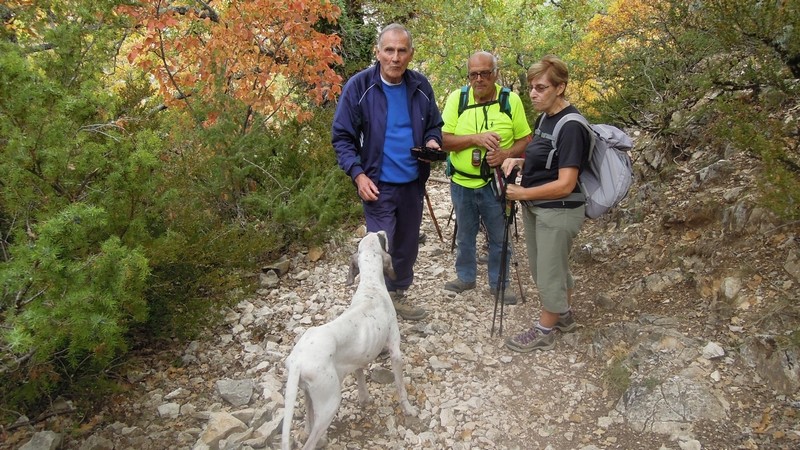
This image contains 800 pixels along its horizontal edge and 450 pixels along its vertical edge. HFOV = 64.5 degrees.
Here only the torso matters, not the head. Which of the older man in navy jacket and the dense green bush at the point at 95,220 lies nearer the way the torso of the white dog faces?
the older man in navy jacket

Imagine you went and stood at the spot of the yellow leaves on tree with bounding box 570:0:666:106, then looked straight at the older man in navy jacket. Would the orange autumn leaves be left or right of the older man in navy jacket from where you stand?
right

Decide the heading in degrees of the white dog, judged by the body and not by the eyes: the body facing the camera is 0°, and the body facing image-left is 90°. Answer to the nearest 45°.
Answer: approximately 225°

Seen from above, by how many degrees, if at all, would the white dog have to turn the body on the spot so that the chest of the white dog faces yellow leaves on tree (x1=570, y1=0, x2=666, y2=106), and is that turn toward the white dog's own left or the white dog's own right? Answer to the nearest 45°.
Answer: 0° — it already faces it

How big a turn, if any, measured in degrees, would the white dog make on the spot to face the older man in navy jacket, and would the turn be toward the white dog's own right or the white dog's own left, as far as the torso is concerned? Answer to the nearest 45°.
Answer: approximately 45° to the white dog's own left

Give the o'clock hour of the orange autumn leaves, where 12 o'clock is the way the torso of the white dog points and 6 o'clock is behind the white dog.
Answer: The orange autumn leaves is roughly at 10 o'clock from the white dog.

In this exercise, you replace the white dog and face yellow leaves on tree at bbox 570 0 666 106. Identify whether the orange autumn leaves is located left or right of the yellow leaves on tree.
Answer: left
